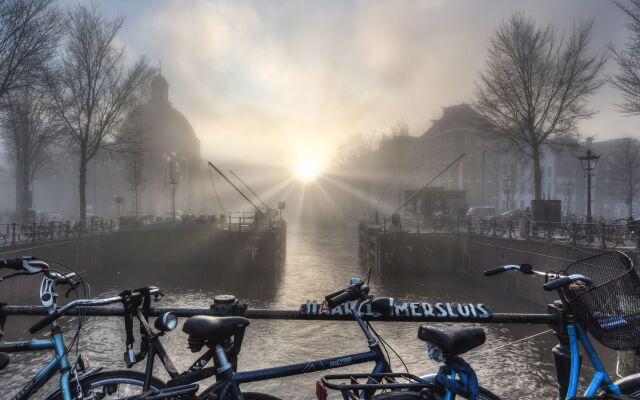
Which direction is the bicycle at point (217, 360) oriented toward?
to the viewer's right
